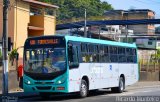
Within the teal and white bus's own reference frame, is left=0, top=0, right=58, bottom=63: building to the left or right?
on its right

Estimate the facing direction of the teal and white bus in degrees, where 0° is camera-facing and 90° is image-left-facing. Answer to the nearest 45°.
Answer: approximately 45°
